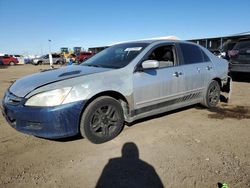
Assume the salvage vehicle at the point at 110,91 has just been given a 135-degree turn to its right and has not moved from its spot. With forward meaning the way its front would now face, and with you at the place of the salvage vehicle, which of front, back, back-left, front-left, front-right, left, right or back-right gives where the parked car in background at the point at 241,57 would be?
front-right

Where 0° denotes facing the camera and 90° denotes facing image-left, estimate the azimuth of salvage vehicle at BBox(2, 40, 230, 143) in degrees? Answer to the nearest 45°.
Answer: approximately 45°
